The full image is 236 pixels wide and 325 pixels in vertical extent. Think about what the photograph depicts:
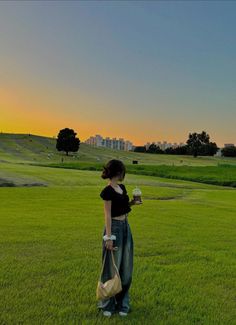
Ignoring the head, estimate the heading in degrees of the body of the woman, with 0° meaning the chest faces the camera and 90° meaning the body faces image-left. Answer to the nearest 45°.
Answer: approximately 315°
